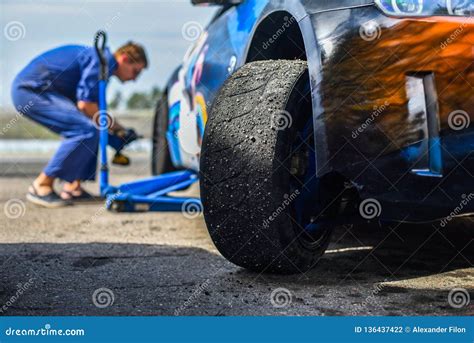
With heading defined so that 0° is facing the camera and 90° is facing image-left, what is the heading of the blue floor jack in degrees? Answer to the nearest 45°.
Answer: approximately 270°

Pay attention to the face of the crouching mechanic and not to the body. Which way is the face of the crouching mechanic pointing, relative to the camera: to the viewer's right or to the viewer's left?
to the viewer's right

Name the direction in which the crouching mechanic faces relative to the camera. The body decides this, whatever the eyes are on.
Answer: to the viewer's right

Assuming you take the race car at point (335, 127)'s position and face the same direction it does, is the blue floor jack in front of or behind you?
behind

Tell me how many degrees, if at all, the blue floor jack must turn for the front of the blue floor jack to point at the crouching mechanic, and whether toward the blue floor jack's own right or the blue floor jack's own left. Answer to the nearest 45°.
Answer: approximately 135° to the blue floor jack's own left

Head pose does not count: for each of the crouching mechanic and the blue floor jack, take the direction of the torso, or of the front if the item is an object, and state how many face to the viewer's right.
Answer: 2

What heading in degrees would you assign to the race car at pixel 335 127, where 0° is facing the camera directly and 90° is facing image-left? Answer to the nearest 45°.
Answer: approximately 315°

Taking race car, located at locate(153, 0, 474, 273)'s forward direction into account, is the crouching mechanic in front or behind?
behind
